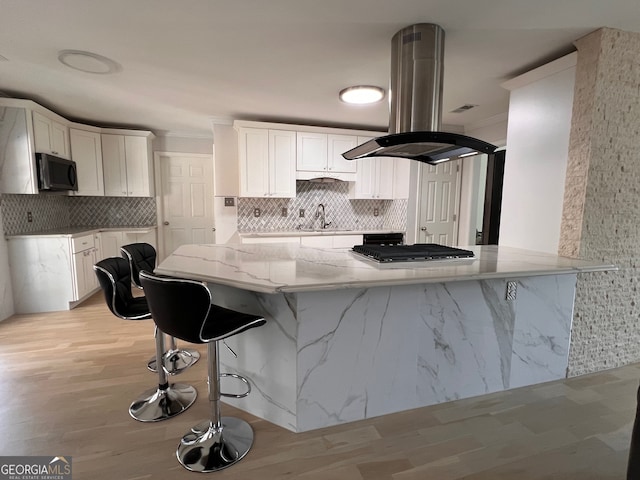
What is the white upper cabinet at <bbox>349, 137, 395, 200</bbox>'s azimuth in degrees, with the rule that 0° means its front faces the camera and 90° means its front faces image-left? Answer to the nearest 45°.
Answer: approximately 0°

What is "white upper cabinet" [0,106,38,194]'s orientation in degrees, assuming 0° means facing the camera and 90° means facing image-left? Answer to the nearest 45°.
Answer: approximately 270°

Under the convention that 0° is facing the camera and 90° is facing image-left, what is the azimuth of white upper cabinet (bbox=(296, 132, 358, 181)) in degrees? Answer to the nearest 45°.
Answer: approximately 0°

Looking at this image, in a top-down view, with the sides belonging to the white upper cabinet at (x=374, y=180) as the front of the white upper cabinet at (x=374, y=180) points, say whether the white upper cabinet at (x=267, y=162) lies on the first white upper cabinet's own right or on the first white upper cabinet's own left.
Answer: on the first white upper cabinet's own right

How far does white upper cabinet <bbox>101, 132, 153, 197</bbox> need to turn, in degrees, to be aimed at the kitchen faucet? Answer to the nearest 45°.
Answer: approximately 45° to its left

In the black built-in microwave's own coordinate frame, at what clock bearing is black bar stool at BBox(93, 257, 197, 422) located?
The black bar stool is roughly at 1 o'clock from the black built-in microwave.
